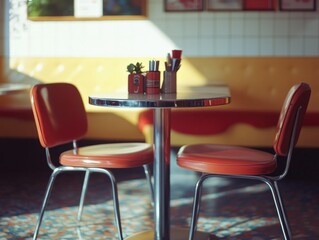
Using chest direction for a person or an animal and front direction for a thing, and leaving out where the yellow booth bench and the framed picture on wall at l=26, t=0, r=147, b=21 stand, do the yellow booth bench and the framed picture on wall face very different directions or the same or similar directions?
same or similar directions

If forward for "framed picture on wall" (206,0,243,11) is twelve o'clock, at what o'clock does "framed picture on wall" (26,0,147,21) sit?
"framed picture on wall" (26,0,147,21) is roughly at 3 o'clock from "framed picture on wall" (206,0,243,11).

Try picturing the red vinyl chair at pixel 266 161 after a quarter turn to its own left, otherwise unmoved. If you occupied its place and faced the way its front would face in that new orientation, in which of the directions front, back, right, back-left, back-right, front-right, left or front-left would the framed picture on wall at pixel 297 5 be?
back

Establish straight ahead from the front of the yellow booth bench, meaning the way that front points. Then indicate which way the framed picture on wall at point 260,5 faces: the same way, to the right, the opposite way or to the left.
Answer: the same way

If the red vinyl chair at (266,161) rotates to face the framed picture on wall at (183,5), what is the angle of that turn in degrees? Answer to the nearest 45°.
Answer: approximately 90° to its right

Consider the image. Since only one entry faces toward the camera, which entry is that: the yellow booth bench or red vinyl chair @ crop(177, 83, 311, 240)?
the yellow booth bench

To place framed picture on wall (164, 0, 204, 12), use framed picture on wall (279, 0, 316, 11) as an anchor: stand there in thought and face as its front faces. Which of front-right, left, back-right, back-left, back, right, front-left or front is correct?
right

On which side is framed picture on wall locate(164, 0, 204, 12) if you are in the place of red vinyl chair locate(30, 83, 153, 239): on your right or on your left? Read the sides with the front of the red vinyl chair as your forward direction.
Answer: on your left

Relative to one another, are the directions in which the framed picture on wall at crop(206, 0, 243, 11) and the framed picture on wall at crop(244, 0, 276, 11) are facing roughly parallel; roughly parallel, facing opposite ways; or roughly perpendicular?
roughly parallel

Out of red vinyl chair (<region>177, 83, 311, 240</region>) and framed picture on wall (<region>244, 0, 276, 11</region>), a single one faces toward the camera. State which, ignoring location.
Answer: the framed picture on wall

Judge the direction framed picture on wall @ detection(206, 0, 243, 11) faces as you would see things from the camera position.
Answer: facing the viewer

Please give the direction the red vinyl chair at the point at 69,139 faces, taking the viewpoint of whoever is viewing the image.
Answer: facing the viewer and to the right of the viewer

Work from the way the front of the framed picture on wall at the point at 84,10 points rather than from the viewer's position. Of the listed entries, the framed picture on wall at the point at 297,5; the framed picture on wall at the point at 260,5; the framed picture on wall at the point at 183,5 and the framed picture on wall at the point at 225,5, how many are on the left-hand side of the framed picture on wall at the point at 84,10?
4

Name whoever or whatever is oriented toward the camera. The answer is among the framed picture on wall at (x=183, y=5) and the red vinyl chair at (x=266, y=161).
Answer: the framed picture on wall

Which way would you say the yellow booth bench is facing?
toward the camera

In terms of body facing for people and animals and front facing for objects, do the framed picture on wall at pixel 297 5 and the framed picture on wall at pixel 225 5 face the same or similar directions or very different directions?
same or similar directions

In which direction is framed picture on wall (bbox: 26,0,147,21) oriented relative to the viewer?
toward the camera
